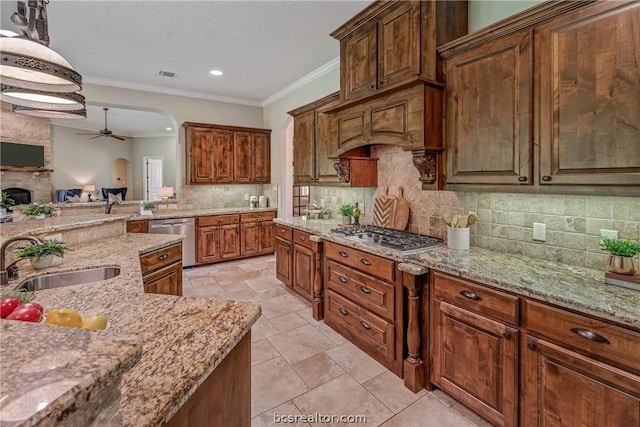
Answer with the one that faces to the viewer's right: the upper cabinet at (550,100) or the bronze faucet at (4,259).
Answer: the bronze faucet

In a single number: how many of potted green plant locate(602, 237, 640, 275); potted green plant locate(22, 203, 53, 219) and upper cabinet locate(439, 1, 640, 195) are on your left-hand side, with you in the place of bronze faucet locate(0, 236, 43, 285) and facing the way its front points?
1

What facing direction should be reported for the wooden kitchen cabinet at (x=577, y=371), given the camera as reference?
facing the viewer and to the left of the viewer

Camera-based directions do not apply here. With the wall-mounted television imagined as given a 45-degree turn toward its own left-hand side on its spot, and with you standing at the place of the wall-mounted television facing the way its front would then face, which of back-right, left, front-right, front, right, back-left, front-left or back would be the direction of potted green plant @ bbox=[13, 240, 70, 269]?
right

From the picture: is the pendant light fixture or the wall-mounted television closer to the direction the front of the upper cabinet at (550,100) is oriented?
the pendant light fixture

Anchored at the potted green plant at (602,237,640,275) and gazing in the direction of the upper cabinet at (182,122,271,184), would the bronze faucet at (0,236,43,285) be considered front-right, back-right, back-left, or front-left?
front-left

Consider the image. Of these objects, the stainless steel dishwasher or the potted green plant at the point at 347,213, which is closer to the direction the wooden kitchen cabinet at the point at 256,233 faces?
the potted green plant

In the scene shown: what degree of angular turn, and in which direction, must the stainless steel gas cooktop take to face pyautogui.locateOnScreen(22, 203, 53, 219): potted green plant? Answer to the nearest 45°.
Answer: approximately 45° to its right

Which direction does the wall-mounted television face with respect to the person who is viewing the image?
facing the viewer and to the right of the viewer

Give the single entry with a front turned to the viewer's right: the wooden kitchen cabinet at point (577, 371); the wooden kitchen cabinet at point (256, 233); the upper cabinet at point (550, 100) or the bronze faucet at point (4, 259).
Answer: the bronze faucet

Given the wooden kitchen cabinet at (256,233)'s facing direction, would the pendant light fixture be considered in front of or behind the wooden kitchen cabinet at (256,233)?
in front

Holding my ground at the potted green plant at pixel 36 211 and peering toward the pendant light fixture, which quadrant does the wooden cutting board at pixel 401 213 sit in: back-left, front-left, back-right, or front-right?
front-left

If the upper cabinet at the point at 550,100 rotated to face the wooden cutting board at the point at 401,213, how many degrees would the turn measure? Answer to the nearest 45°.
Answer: approximately 90° to its right

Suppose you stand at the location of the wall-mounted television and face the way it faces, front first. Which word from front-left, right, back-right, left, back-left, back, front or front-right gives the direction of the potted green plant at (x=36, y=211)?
front-right

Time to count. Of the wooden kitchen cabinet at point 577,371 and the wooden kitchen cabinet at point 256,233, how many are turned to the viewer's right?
0

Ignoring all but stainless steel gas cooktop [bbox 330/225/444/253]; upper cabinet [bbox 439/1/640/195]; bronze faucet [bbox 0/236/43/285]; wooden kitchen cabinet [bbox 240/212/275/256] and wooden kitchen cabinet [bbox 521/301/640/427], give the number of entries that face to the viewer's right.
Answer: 1

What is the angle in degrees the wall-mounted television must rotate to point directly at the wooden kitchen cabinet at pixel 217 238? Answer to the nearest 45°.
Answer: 0° — it already faces it

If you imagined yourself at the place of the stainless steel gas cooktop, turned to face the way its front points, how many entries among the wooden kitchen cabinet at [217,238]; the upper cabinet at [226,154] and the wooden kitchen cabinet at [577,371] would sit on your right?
2

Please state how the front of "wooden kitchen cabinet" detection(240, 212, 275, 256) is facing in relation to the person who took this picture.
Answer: facing the viewer

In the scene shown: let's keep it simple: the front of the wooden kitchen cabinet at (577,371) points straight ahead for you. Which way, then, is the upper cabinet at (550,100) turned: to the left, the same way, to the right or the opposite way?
the same way

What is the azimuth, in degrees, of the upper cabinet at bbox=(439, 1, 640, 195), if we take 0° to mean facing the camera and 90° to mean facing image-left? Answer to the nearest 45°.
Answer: approximately 45°
